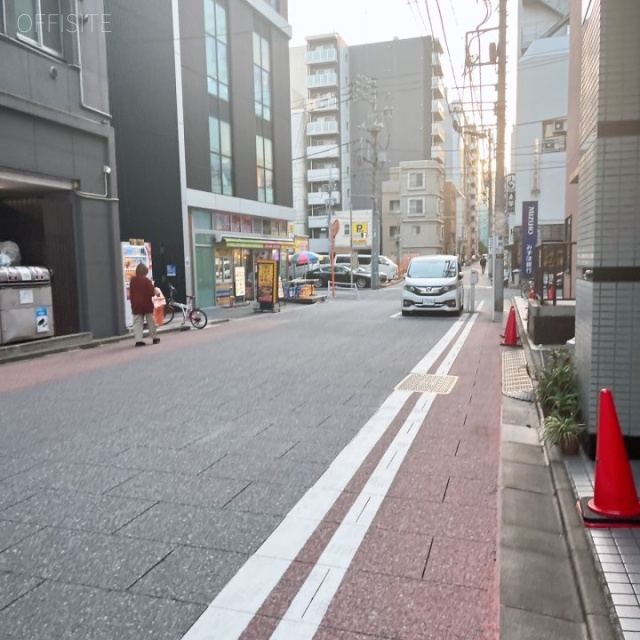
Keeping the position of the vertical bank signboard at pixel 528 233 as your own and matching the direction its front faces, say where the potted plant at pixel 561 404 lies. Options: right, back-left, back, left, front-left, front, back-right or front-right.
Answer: front

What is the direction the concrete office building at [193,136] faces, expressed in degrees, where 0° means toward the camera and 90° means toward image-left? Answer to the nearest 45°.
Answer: approximately 315°

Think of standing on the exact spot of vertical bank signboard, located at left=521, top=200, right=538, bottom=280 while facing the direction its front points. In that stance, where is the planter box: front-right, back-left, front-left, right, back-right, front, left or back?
front

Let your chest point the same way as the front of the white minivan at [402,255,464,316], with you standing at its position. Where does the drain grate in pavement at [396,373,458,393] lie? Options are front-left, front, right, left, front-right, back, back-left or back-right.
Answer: front

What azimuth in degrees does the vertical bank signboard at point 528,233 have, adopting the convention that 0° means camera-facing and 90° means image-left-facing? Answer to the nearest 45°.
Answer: approximately 0°

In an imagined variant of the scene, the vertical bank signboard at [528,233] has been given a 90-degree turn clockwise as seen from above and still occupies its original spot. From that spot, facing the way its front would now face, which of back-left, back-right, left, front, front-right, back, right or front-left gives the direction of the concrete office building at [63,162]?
front-left

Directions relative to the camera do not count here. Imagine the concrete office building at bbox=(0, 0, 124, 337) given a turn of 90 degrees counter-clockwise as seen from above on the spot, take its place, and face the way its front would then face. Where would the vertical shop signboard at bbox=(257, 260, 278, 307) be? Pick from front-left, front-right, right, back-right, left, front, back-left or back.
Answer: front

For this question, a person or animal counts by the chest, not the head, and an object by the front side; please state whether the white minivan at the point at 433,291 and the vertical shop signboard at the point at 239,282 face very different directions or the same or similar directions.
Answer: same or similar directions

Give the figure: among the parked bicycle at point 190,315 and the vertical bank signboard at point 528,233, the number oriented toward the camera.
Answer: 1

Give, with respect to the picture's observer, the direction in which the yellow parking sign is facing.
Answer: facing the viewer

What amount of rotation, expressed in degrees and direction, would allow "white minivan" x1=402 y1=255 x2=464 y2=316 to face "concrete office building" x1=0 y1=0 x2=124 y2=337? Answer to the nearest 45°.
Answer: approximately 45° to its right

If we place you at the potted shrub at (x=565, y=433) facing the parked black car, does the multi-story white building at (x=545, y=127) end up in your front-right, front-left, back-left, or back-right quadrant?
front-right

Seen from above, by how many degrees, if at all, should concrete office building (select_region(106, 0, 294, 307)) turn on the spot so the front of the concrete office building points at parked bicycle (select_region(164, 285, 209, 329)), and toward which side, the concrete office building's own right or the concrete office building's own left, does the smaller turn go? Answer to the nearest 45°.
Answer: approximately 45° to the concrete office building's own right

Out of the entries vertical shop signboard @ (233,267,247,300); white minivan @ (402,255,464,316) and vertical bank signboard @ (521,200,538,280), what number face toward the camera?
3

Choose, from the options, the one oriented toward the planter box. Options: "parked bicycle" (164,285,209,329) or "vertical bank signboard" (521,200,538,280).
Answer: the vertical bank signboard

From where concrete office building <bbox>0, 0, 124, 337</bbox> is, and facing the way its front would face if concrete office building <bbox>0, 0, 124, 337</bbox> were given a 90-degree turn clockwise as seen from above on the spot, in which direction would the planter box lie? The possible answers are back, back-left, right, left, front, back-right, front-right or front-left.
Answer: left

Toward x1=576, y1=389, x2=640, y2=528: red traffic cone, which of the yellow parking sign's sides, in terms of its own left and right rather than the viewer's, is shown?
front

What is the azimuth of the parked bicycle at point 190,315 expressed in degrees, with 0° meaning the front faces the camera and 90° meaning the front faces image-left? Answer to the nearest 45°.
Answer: approximately 135°

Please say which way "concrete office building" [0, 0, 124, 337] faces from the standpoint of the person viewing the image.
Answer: facing the viewer and to the right of the viewer
